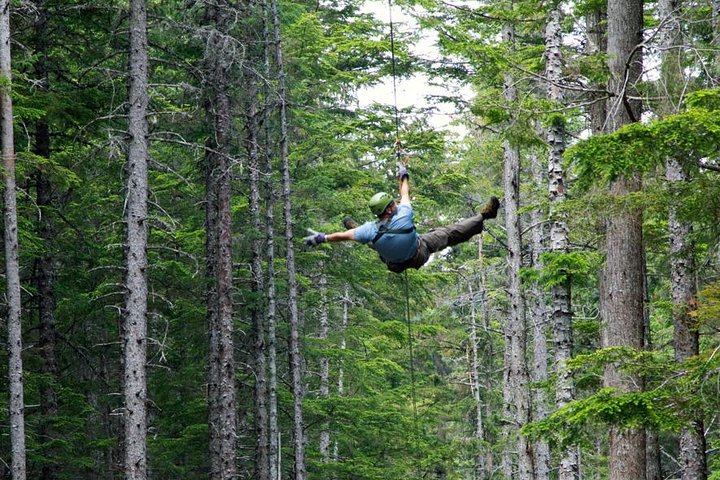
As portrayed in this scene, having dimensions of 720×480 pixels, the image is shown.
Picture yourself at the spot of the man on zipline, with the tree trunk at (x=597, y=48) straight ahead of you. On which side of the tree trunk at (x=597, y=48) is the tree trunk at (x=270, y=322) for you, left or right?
left

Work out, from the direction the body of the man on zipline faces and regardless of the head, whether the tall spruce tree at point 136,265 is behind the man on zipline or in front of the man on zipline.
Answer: in front
